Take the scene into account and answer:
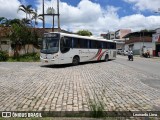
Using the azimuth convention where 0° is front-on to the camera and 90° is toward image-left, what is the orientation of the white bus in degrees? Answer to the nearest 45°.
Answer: approximately 45°

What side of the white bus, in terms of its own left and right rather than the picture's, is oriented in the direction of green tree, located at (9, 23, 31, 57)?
right

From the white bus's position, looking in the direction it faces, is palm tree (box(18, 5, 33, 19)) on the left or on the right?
on its right
